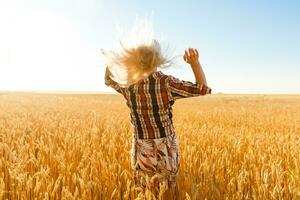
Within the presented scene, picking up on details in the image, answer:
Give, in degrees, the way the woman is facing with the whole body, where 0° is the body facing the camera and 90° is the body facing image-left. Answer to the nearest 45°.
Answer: approximately 180°
